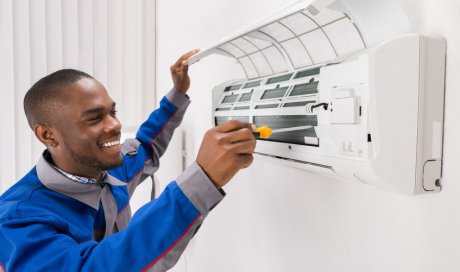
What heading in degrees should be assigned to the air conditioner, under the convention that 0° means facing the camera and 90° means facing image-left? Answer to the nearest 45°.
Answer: approximately 45°
